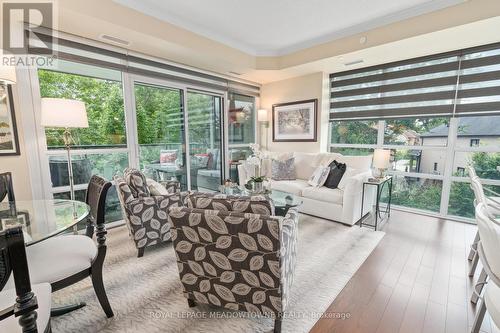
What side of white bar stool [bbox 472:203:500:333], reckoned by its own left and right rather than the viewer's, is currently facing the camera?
right

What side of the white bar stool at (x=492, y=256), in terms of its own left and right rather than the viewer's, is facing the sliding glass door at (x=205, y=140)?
back

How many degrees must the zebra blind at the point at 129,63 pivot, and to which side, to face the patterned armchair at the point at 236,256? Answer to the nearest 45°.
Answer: approximately 45° to its right

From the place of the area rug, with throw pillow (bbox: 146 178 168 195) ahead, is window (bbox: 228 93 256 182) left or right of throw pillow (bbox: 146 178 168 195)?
right

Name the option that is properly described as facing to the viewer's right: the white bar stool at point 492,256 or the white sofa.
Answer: the white bar stool

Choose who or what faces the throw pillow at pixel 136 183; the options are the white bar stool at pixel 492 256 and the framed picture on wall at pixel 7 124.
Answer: the framed picture on wall

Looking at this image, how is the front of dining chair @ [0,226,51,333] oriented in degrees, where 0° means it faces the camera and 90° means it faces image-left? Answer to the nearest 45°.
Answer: approximately 225°

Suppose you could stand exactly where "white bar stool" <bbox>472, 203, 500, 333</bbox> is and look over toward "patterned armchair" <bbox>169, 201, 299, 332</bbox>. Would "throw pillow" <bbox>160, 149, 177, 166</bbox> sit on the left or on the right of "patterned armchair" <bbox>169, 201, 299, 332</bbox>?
right
